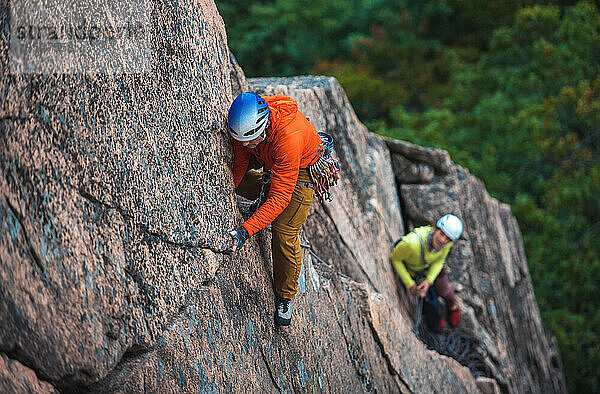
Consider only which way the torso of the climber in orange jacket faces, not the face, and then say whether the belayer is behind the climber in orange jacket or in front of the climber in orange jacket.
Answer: behind

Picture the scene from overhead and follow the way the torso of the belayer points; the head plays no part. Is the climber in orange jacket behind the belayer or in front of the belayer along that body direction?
in front

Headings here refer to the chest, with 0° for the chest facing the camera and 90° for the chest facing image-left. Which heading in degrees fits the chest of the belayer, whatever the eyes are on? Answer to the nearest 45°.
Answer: approximately 0°

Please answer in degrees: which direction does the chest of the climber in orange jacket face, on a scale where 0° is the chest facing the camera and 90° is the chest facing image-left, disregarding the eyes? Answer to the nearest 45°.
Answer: approximately 45°
